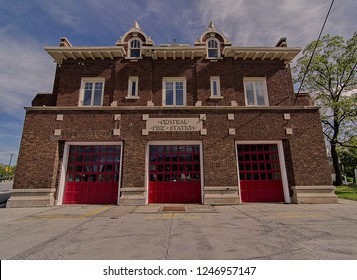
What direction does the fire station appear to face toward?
toward the camera
